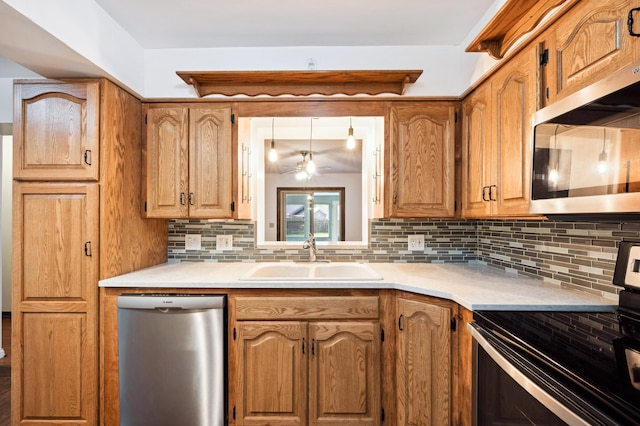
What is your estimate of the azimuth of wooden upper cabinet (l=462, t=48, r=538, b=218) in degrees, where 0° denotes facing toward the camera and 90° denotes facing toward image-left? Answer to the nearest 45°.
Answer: approximately 45°

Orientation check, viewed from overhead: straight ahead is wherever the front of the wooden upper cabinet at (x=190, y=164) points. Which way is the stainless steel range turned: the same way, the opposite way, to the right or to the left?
to the right

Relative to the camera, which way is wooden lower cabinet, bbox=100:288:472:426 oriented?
toward the camera

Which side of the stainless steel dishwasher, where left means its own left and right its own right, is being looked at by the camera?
front

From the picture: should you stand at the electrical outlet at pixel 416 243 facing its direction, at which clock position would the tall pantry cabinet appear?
The tall pantry cabinet is roughly at 2 o'clock from the electrical outlet.

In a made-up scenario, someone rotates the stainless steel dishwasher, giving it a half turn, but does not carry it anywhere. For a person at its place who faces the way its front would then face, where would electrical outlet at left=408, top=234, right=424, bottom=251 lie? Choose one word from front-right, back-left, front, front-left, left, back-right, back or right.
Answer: right

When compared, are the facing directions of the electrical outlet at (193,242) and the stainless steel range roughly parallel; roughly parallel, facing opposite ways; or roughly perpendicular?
roughly perpendicular

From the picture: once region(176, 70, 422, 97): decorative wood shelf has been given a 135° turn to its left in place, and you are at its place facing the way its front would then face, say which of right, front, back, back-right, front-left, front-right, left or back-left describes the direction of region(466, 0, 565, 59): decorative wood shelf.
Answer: right

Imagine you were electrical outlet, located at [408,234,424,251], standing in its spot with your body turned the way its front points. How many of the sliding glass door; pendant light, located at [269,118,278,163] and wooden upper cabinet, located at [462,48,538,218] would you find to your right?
2

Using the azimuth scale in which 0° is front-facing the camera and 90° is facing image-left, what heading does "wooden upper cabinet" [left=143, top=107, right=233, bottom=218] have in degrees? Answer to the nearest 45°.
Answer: approximately 0°
